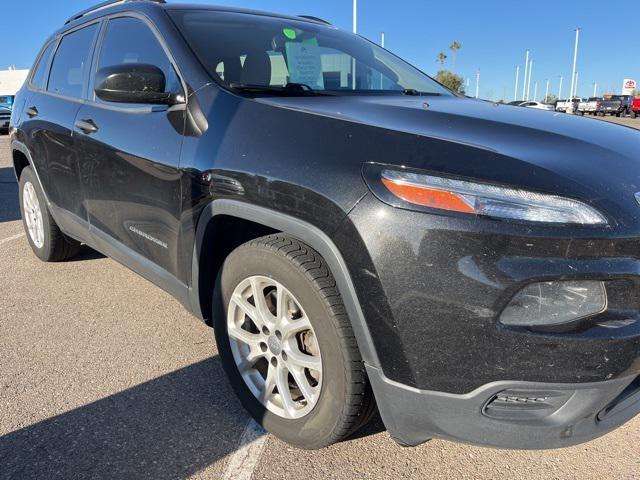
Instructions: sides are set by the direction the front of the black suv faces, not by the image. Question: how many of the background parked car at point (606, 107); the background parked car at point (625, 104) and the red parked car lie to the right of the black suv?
0

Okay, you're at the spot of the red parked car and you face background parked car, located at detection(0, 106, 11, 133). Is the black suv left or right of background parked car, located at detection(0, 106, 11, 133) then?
left

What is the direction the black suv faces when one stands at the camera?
facing the viewer and to the right of the viewer

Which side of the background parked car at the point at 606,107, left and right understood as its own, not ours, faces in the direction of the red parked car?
right

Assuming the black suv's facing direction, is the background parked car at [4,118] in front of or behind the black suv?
behind

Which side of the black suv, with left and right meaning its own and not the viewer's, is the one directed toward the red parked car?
left

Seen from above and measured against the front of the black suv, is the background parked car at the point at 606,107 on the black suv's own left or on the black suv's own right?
on the black suv's own left

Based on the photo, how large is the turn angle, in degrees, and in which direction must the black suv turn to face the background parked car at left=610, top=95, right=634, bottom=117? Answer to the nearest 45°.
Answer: approximately 90° to its left
